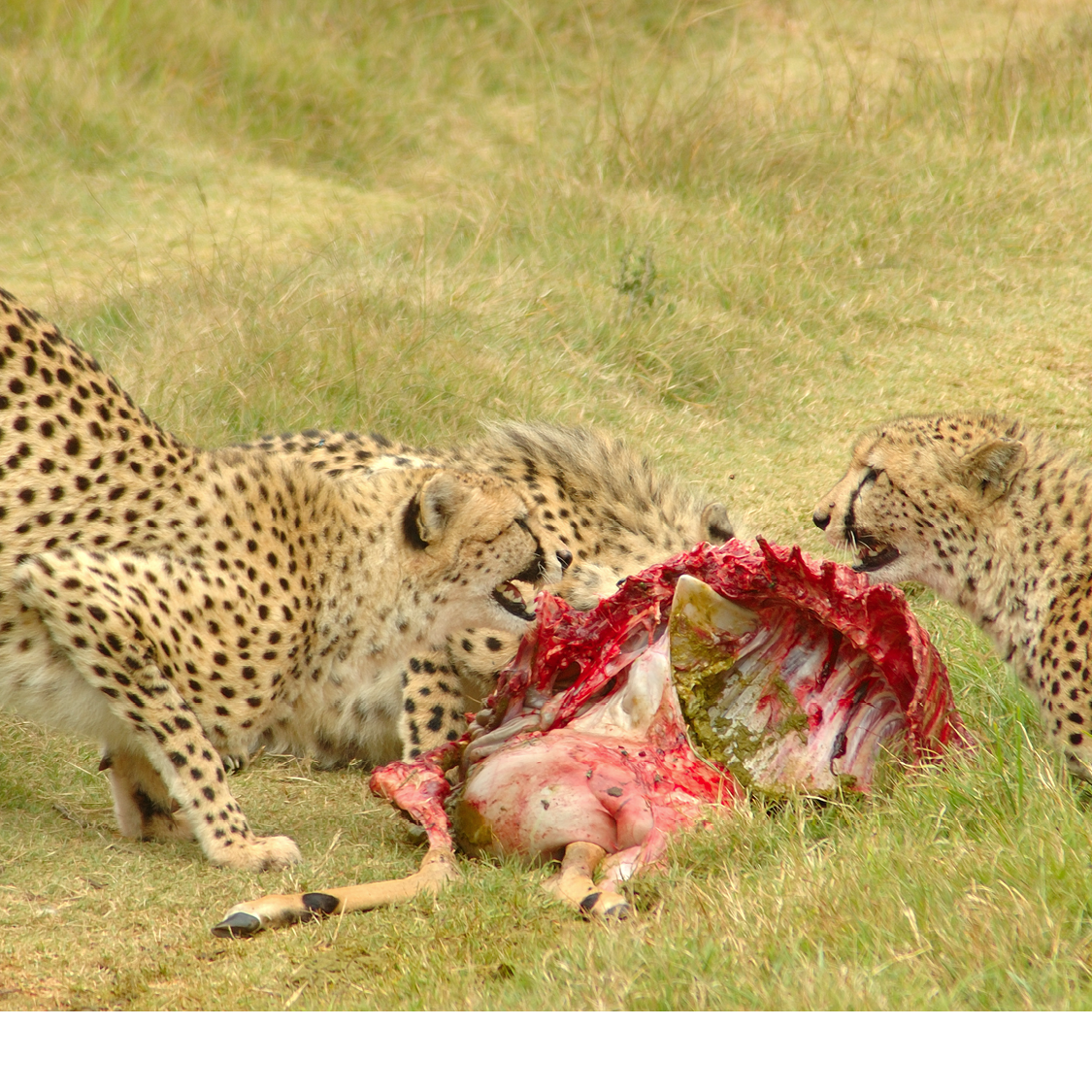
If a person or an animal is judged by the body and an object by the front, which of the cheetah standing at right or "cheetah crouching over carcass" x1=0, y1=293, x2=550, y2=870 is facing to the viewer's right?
the cheetah crouching over carcass

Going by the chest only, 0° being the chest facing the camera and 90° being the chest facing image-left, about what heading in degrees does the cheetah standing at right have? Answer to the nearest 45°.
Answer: approximately 90°

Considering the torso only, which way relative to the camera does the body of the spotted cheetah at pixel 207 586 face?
to the viewer's right

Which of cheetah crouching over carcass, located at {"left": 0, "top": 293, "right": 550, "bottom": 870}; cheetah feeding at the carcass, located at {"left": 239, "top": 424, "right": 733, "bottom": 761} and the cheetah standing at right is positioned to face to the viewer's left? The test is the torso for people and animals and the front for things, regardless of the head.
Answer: the cheetah standing at right

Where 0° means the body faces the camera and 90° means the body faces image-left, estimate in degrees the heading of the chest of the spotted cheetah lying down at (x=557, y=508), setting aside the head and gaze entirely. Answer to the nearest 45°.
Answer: approximately 270°

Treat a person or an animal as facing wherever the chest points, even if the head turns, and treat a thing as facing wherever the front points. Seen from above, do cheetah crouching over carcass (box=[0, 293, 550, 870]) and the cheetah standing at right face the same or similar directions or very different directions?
very different directions

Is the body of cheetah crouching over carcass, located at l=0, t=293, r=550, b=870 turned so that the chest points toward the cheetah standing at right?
yes

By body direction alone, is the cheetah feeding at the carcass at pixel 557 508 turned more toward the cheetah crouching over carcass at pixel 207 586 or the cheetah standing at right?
the cheetah standing at right

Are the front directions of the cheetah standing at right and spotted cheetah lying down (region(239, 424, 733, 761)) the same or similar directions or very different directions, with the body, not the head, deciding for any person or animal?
very different directions

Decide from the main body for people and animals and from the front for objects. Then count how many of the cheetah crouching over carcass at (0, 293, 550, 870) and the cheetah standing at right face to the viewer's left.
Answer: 1
